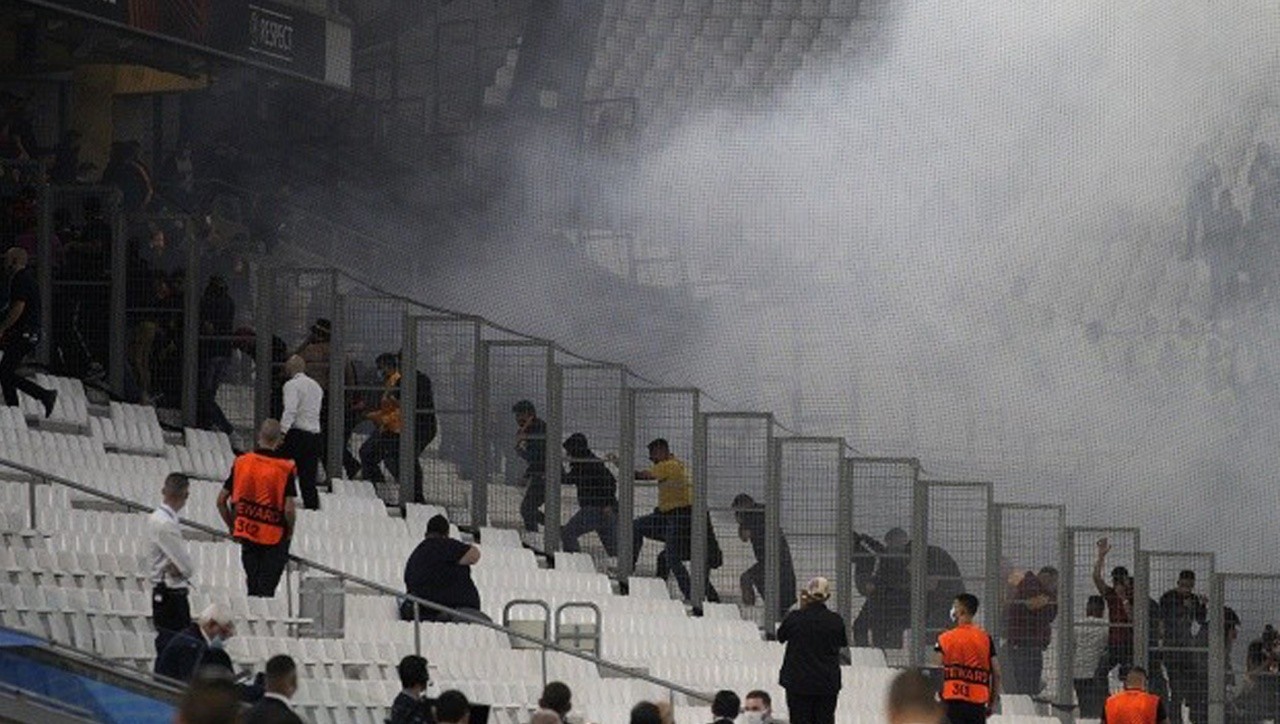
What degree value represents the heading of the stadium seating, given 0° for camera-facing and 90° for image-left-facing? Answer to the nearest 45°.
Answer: approximately 315°

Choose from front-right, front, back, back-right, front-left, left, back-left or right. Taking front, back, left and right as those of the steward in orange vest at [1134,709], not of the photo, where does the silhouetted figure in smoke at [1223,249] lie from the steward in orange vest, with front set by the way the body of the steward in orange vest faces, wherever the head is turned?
front

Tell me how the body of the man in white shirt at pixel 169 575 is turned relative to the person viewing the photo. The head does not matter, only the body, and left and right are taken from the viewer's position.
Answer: facing to the right of the viewer

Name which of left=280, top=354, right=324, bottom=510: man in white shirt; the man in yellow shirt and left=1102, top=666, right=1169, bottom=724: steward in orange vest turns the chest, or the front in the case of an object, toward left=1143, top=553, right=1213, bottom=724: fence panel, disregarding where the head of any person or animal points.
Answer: the steward in orange vest

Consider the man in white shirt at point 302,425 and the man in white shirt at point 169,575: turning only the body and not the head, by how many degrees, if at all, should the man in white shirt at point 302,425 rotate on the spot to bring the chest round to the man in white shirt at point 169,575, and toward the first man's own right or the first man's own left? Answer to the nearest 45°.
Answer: approximately 135° to the first man's own left

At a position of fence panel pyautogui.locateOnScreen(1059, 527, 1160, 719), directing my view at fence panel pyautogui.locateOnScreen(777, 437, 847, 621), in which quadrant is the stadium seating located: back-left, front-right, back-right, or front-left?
front-left

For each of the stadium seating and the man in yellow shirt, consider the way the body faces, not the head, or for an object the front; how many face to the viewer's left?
1

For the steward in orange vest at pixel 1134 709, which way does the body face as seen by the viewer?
away from the camera

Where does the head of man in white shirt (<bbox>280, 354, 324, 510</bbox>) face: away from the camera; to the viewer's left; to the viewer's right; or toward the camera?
away from the camera

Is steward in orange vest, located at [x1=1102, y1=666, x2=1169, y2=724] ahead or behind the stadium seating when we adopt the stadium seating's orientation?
ahead

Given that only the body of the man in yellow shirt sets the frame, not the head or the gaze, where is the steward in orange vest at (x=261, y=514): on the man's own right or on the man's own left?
on the man's own left

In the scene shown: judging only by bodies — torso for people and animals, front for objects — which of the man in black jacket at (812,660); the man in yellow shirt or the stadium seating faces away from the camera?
the man in black jacket
